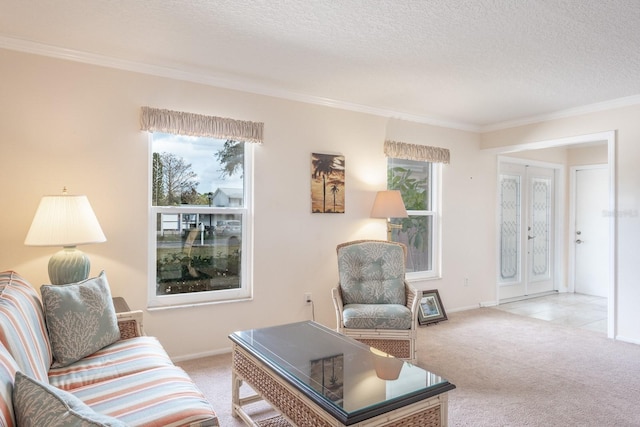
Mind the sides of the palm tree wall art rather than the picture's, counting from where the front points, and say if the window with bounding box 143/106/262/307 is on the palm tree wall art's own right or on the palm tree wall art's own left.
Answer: on the palm tree wall art's own right

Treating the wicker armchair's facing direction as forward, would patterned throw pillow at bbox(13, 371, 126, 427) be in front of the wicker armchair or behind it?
in front

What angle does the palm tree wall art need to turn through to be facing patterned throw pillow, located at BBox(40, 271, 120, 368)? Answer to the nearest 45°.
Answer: approximately 90° to its right

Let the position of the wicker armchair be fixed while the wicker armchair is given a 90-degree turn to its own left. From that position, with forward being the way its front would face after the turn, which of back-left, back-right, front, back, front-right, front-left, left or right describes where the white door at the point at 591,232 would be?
front-left

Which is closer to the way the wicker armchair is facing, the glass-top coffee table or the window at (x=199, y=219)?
the glass-top coffee table

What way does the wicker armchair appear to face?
toward the camera

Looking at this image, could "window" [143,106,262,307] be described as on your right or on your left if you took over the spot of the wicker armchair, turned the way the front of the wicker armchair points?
on your right

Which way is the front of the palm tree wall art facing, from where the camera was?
facing the viewer and to the right of the viewer

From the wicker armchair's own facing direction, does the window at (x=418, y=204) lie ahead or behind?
behind

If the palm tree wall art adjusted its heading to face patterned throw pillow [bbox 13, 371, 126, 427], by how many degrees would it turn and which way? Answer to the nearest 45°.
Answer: approximately 45° to its right

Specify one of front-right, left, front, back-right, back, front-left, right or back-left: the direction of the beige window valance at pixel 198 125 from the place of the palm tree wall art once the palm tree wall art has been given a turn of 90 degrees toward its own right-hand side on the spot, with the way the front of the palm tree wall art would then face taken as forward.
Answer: front

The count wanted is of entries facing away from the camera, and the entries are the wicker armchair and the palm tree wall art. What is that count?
0

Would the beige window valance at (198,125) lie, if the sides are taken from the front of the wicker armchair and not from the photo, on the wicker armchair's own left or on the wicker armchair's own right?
on the wicker armchair's own right

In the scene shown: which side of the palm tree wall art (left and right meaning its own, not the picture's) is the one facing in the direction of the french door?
left
